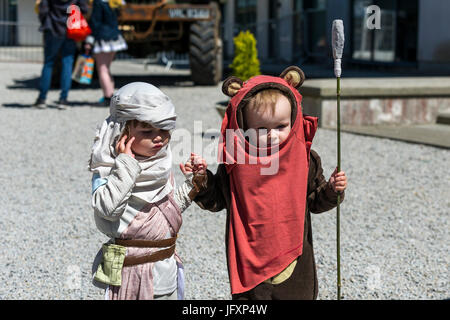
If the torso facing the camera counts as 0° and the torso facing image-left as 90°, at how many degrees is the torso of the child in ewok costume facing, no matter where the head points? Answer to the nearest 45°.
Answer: approximately 0°

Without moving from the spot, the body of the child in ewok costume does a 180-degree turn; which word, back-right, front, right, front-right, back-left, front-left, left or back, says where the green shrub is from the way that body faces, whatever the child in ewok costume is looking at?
front
